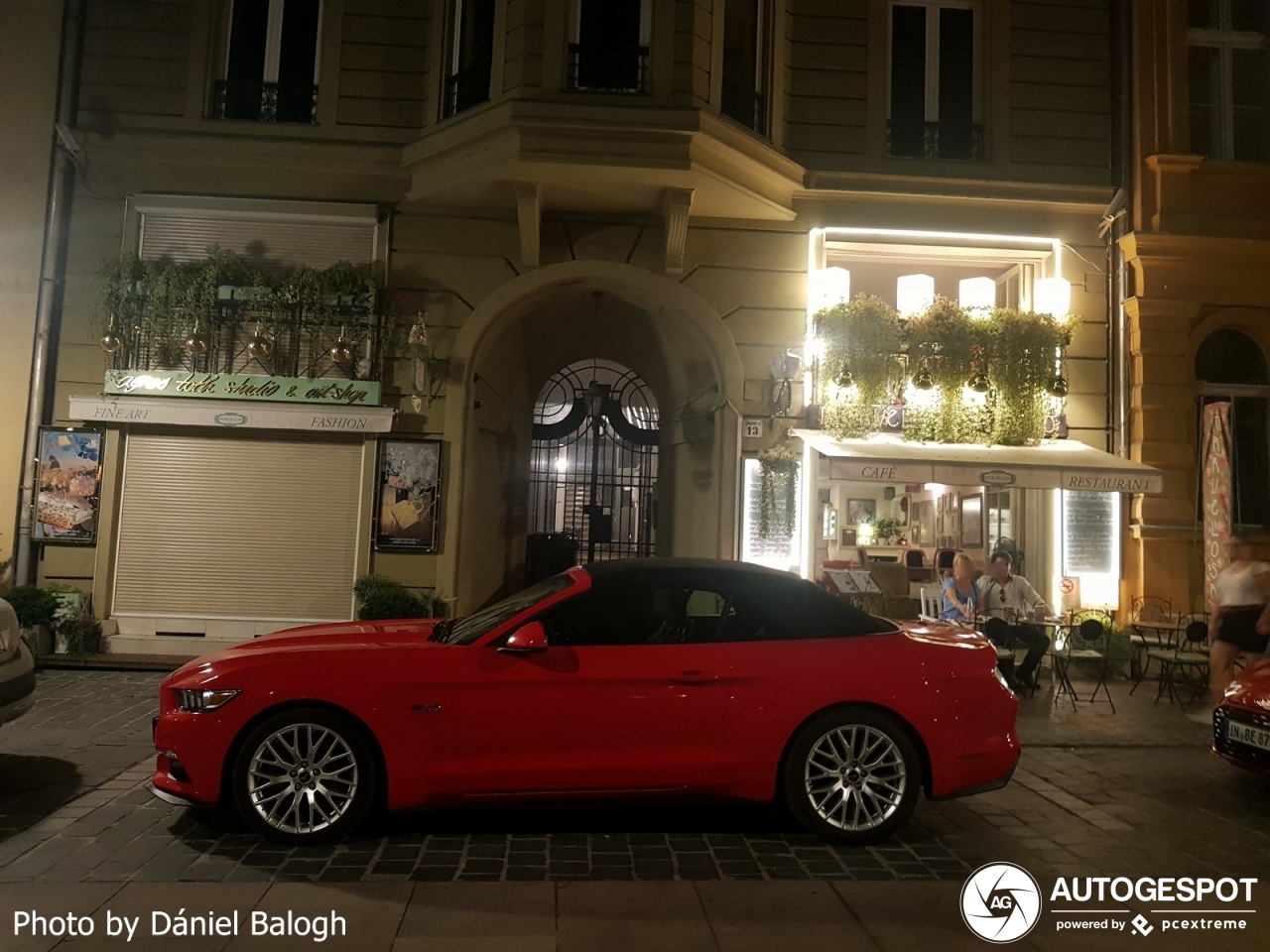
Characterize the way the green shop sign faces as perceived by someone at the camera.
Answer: facing the viewer

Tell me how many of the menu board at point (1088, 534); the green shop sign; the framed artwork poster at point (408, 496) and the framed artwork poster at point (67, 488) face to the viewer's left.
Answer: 0

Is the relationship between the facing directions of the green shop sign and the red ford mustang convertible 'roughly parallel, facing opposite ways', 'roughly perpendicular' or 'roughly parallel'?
roughly perpendicular

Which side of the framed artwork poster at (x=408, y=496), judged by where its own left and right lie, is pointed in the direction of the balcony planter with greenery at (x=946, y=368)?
left

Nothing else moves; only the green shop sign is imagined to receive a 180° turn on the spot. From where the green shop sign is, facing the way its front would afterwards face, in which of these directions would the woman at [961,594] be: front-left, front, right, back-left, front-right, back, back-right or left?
back-right

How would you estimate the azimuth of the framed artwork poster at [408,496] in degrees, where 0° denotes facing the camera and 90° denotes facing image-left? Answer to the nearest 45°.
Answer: approximately 0°

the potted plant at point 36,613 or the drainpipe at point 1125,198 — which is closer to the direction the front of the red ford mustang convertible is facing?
the potted plant

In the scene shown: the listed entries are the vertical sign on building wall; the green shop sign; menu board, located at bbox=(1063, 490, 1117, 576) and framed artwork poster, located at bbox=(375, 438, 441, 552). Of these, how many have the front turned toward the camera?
4

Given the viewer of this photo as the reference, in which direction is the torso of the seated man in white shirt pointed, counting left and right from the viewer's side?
facing the viewer and to the right of the viewer

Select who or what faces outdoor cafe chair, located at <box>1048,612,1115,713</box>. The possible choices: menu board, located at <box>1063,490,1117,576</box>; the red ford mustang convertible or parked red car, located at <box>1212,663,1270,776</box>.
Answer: the menu board

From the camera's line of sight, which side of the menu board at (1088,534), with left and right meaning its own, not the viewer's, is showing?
front

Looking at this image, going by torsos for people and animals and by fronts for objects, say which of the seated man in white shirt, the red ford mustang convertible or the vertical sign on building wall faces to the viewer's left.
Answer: the red ford mustang convertible

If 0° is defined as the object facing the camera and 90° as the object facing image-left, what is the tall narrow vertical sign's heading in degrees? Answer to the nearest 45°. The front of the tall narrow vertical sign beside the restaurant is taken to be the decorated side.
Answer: approximately 0°

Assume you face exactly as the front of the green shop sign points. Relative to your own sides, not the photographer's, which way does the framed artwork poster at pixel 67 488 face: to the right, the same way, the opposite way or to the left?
the same way

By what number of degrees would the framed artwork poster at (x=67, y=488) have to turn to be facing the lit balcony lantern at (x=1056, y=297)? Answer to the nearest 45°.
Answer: approximately 45° to its left

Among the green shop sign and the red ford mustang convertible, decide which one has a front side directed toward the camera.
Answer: the green shop sign
